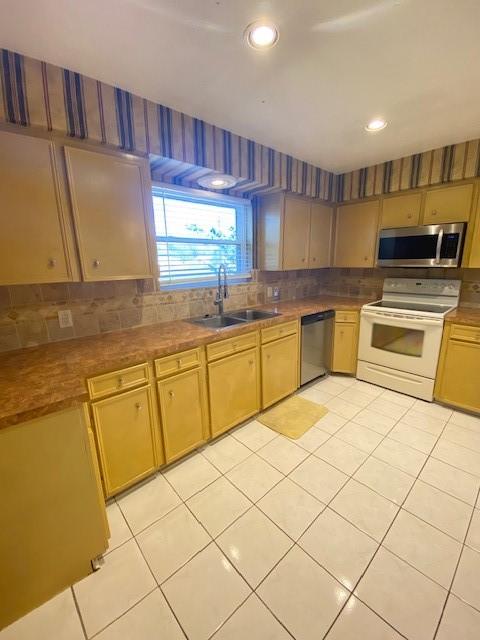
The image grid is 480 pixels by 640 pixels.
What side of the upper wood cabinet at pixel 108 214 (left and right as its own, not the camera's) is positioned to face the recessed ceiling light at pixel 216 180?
left

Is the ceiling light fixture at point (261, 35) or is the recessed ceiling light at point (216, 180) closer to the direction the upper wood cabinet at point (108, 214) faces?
the ceiling light fixture

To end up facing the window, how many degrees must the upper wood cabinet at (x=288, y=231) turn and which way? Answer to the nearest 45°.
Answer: approximately 90° to its right

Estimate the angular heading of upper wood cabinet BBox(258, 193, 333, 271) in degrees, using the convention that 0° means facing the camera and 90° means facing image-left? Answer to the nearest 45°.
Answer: approximately 315°

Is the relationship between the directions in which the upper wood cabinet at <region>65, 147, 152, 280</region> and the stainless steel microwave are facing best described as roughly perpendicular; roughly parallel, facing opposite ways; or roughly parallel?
roughly perpendicular

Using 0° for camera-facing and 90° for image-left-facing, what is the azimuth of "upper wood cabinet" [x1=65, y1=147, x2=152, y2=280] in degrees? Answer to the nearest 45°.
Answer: approximately 315°

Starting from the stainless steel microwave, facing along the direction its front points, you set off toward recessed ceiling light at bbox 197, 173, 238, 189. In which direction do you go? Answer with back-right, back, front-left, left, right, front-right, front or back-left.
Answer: front-right

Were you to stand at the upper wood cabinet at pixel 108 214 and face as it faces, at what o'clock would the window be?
The window is roughly at 9 o'clock from the upper wood cabinet.

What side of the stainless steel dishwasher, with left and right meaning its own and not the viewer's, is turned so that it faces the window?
right
